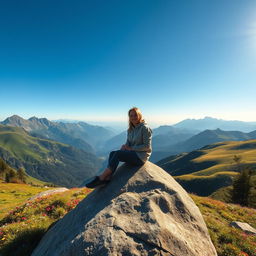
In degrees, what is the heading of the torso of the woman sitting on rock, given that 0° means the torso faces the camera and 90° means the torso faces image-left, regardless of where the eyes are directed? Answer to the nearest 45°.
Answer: approximately 45°
